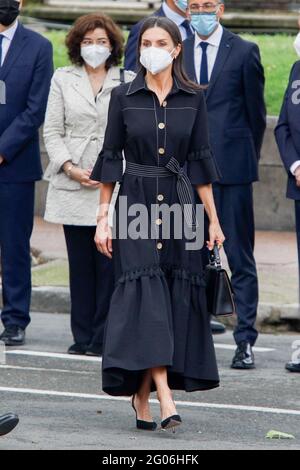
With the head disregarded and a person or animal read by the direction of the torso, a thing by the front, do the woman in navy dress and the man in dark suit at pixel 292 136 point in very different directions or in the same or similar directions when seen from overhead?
same or similar directions

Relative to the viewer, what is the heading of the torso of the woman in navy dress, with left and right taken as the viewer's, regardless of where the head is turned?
facing the viewer

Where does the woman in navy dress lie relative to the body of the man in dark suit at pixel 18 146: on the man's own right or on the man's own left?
on the man's own left

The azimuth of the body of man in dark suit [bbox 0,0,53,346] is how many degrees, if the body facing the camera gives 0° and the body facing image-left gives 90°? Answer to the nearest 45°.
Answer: approximately 45°

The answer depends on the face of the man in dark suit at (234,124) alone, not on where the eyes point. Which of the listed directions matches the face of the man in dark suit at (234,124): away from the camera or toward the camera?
toward the camera

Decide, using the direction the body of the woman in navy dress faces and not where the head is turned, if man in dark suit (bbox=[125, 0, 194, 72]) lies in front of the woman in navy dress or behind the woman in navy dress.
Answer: behind

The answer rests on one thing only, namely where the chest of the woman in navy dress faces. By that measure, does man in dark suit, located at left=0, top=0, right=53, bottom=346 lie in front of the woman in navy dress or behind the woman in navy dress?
behind

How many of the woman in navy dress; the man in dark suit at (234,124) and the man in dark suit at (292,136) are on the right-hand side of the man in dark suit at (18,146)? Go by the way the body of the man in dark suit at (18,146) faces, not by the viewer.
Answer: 0

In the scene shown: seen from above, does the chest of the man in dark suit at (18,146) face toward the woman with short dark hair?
no

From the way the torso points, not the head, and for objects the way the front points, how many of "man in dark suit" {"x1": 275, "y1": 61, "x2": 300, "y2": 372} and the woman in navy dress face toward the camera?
2

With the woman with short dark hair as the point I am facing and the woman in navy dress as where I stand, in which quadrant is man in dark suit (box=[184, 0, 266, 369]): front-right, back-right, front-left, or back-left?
front-right

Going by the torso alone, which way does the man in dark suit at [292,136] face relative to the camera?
toward the camera

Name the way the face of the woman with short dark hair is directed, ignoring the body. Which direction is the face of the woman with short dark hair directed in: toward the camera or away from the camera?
toward the camera

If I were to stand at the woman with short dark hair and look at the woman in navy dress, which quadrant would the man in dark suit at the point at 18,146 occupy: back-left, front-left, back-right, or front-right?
back-right

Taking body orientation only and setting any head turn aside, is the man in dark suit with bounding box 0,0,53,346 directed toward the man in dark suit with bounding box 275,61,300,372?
no
